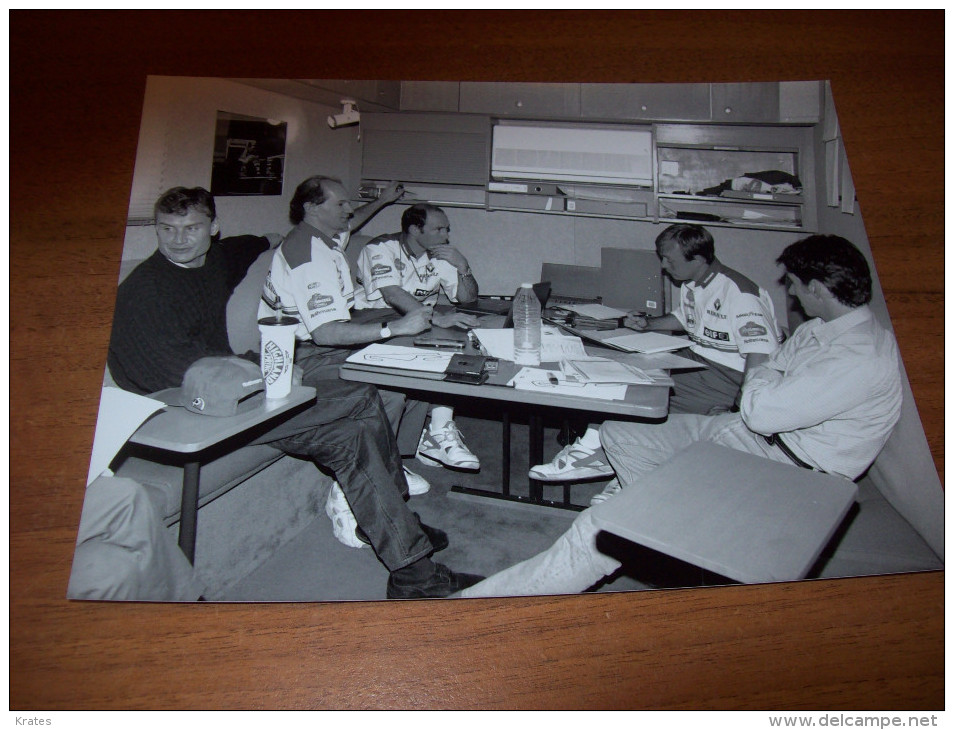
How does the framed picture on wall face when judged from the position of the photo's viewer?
facing the viewer and to the right of the viewer
